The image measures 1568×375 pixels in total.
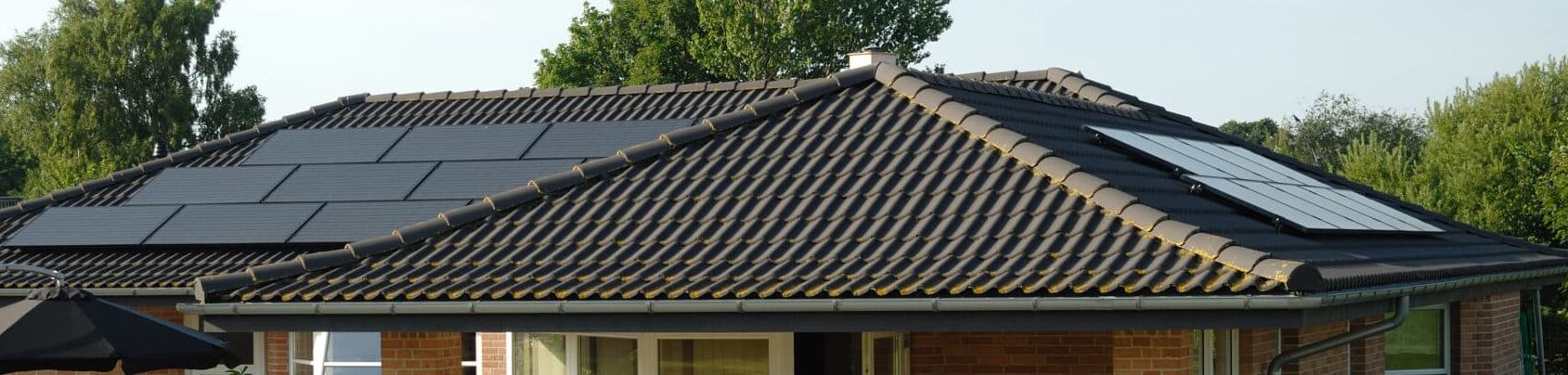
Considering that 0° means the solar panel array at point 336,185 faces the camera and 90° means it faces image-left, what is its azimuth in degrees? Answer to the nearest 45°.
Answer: approximately 45°

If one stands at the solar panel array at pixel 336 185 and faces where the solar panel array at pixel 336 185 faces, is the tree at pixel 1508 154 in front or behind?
behind

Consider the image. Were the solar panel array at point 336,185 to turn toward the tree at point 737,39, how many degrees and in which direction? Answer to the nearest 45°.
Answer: approximately 135° to its right
